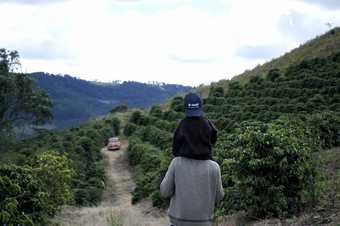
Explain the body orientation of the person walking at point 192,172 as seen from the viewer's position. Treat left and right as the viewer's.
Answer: facing away from the viewer

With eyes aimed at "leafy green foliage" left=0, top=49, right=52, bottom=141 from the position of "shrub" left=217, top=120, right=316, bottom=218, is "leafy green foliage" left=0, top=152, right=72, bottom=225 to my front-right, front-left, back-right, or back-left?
front-left

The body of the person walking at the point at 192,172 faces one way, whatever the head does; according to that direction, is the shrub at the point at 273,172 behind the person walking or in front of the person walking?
in front

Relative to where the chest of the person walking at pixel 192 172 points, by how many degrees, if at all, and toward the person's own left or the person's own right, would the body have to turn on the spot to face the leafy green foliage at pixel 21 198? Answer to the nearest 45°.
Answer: approximately 45° to the person's own left

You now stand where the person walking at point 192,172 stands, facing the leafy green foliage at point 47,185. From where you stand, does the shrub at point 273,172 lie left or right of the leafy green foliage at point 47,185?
right
